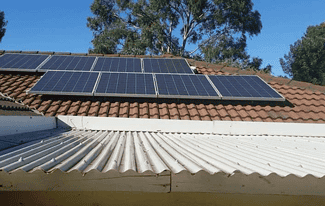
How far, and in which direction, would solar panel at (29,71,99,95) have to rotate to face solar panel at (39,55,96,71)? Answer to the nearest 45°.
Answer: approximately 180°

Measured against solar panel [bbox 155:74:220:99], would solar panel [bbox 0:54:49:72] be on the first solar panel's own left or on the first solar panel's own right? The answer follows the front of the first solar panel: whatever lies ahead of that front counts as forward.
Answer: on the first solar panel's own right

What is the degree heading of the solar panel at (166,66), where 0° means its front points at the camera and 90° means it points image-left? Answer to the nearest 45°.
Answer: approximately 0°

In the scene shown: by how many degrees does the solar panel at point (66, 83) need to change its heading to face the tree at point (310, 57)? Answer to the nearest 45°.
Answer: approximately 135° to its left

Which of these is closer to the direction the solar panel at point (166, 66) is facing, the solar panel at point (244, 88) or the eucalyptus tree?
the solar panel

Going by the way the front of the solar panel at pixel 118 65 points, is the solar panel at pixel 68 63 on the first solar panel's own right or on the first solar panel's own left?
on the first solar panel's own right

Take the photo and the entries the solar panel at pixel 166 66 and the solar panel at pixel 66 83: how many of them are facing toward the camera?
2

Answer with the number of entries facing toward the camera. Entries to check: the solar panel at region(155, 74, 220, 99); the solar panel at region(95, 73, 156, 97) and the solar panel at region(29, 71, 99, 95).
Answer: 3

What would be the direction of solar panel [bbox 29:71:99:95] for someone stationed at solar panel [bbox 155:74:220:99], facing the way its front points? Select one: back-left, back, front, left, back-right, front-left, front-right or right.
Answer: right

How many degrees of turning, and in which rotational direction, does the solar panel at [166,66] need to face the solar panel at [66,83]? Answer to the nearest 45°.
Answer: approximately 45° to its right

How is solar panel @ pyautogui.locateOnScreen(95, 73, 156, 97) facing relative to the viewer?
toward the camera

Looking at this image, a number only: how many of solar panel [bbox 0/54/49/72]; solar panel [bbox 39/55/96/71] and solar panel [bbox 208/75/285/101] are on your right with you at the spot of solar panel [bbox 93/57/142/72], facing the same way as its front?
2

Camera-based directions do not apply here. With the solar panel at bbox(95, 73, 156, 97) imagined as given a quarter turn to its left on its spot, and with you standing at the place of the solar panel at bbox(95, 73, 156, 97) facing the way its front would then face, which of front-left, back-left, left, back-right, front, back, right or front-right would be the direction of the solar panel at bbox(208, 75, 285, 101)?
front

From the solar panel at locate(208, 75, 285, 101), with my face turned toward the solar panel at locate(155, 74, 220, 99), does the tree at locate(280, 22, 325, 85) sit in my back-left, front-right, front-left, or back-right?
back-right

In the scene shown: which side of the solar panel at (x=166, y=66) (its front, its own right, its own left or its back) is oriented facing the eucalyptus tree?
back

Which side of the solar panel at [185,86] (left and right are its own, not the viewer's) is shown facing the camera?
front
